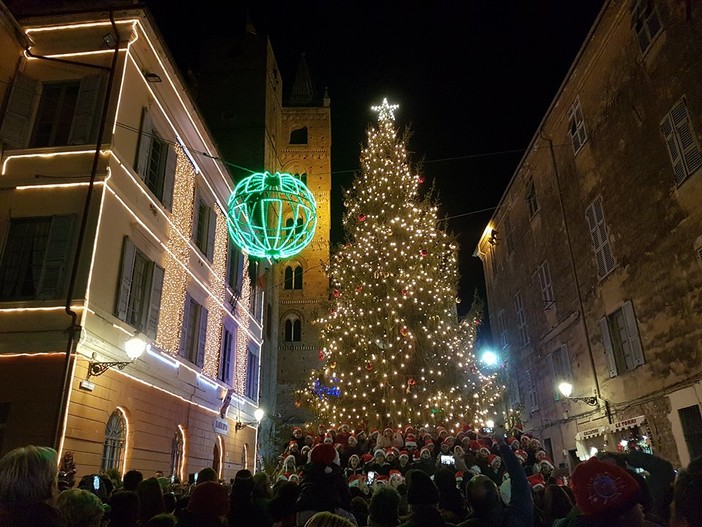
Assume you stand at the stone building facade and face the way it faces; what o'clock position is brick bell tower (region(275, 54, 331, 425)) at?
The brick bell tower is roughly at 3 o'clock from the stone building facade.

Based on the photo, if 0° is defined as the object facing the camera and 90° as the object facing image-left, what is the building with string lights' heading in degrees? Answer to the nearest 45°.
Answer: approximately 315°

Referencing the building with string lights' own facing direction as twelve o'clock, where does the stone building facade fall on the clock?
The stone building facade is roughly at 11 o'clock from the building with string lights.

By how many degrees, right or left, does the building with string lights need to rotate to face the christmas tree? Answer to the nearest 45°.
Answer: approximately 45° to its left

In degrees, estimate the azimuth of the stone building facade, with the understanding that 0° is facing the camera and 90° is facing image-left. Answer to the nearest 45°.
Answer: approximately 45°

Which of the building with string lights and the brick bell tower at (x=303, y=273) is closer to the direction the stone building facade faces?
the building with string lights

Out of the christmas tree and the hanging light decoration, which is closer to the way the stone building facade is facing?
the hanging light decoration

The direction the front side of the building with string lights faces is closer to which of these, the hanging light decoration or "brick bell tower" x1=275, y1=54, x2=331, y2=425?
the hanging light decoration

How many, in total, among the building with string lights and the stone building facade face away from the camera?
0

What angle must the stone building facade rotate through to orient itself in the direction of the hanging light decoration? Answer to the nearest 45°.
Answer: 0° — it already faces it

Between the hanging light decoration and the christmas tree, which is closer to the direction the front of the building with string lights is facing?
the hanging light decoration
